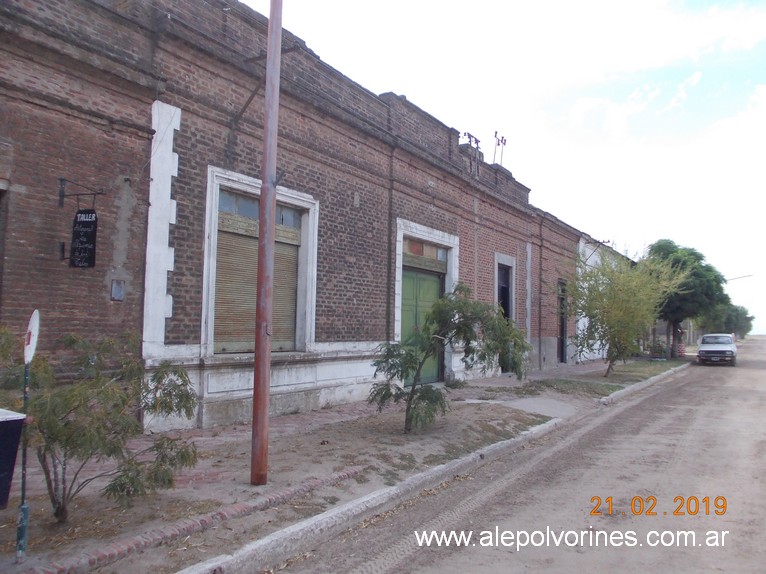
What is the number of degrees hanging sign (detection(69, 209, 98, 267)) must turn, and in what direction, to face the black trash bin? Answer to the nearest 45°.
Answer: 0° — it already faces it

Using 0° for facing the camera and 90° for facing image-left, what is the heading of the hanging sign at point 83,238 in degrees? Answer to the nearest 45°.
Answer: approximately 0°

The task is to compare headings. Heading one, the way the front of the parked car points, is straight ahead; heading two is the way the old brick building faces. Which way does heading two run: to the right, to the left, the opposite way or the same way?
to the left

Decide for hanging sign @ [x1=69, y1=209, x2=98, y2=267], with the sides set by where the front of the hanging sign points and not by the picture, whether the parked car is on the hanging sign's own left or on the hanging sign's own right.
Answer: on the hanging sign's own left

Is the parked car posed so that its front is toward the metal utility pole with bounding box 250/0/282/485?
yes

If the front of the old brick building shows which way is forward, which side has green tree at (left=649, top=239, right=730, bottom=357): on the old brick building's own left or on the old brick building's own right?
on the old brick building's own left

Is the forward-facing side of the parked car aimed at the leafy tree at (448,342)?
yes

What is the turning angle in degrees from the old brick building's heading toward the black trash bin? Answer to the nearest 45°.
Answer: approximately 45° to its right

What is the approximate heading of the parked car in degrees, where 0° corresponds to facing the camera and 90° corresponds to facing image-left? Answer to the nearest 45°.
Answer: approximately 0°

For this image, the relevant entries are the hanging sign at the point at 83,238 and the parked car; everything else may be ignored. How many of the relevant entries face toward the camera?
2

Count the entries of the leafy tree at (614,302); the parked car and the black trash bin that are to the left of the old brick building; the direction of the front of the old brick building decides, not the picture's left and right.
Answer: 2

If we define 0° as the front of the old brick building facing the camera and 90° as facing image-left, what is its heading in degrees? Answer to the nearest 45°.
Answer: approximately 315°

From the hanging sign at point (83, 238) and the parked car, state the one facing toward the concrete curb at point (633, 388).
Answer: the parked car
